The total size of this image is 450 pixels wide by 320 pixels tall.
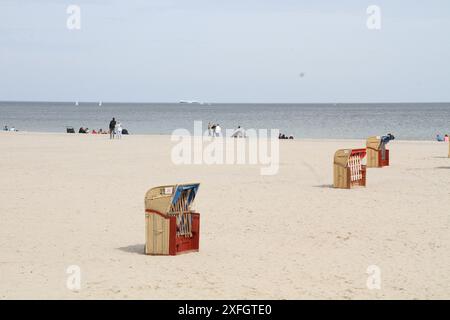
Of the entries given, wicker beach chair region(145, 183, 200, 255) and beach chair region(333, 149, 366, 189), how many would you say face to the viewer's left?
0

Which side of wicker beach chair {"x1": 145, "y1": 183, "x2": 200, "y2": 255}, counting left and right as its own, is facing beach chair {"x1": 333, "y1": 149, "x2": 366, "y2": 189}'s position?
left

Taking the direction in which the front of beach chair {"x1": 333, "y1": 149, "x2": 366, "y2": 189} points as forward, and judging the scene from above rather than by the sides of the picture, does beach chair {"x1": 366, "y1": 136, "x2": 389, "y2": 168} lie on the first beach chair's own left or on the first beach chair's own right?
on the first beach chair's own left

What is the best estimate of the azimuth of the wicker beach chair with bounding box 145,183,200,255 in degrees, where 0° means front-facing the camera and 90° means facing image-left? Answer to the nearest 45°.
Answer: approximately 315°

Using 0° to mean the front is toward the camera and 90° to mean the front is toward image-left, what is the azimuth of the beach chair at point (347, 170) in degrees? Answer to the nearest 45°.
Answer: approximately 315°
